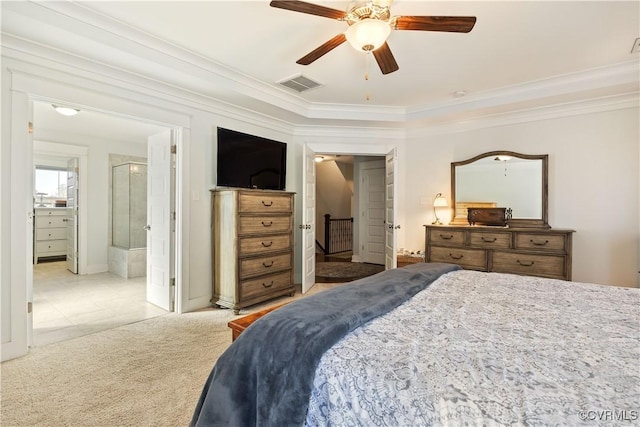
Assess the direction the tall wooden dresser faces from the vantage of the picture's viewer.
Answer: facing the viewer and to the right of the viewer

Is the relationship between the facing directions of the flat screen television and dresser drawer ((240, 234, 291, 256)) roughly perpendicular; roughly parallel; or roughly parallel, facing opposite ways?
roughly parallel

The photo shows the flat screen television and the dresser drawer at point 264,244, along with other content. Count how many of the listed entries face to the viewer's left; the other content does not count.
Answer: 0

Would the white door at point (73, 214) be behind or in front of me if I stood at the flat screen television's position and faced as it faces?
behind

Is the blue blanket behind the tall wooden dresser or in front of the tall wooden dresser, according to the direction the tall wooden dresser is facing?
in front

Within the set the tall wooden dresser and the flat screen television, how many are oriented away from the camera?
0

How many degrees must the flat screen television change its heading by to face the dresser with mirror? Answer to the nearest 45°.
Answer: approximately 45° to its left

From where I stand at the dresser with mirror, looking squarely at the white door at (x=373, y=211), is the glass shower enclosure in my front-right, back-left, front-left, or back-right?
front-left

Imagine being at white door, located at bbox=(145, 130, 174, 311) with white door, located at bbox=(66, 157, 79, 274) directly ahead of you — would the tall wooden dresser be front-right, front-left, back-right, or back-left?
back-right

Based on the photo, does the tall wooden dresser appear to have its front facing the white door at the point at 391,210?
no

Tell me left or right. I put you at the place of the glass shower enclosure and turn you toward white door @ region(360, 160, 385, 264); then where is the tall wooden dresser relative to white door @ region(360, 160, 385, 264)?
right

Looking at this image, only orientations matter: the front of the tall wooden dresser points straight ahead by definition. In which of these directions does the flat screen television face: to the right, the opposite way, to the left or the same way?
the same way

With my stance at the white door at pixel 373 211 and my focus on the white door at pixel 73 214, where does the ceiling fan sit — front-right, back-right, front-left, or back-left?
front-left

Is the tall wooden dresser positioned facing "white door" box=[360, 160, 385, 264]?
no

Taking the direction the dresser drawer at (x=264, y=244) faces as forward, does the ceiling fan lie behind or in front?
in front

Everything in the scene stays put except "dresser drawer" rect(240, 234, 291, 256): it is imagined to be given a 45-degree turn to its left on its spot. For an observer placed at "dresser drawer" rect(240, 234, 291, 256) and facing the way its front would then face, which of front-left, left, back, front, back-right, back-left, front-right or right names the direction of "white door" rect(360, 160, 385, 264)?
front-left

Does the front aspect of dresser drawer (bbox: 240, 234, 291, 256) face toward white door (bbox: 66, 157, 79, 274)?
no

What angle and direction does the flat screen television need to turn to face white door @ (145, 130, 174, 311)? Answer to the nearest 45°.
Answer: approximately 135° to its right

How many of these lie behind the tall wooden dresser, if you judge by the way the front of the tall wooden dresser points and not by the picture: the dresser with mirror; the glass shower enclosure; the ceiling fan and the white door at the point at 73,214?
2
